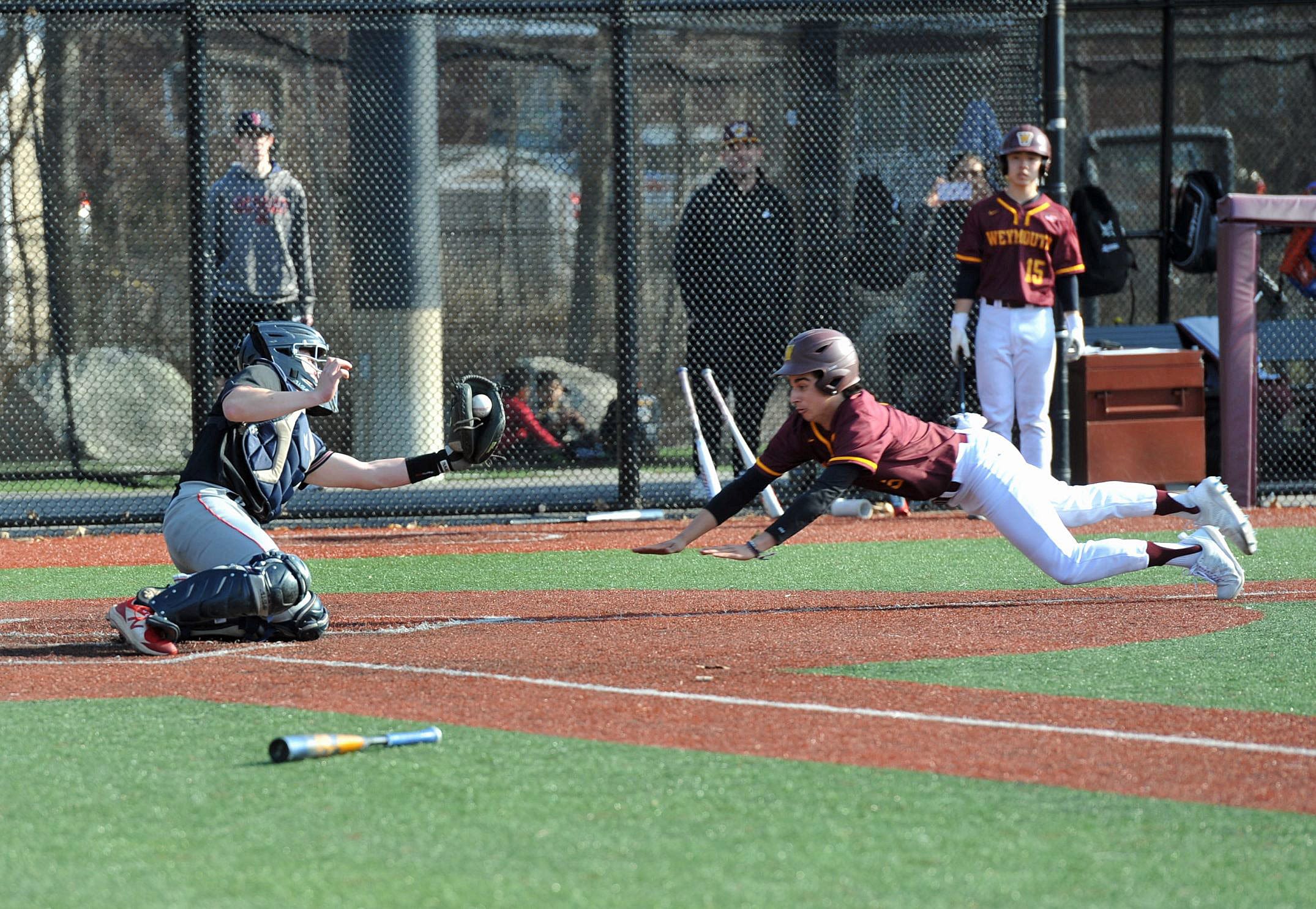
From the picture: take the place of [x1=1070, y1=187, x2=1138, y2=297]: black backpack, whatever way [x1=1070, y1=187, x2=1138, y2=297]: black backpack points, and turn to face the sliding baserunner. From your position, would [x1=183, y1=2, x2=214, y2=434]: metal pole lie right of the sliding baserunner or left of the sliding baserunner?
right

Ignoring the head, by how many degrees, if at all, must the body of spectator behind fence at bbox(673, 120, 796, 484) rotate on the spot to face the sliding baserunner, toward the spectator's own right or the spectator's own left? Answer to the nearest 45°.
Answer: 0° — they already face them

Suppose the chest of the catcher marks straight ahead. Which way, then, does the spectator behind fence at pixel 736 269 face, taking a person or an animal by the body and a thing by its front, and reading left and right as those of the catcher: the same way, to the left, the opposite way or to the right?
to the right

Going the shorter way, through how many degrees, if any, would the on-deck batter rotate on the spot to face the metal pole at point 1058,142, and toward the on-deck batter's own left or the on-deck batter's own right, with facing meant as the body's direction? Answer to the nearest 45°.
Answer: approximately 180°

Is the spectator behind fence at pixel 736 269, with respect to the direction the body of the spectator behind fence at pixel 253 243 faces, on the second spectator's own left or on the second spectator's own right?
on the second spectator's own left

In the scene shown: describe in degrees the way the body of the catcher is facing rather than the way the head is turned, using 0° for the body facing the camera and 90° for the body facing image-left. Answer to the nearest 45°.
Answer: approximately 270°

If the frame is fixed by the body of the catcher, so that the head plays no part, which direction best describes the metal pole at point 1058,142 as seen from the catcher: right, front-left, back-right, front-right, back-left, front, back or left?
front-left

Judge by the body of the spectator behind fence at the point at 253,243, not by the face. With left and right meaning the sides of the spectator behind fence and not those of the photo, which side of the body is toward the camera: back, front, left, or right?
front

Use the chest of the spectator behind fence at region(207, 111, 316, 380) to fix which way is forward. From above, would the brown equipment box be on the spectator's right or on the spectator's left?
on the spectator's left

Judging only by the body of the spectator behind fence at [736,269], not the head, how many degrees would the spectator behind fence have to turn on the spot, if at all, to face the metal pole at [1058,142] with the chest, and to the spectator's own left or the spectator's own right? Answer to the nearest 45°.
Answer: approximately 90° to the spectator's own left
